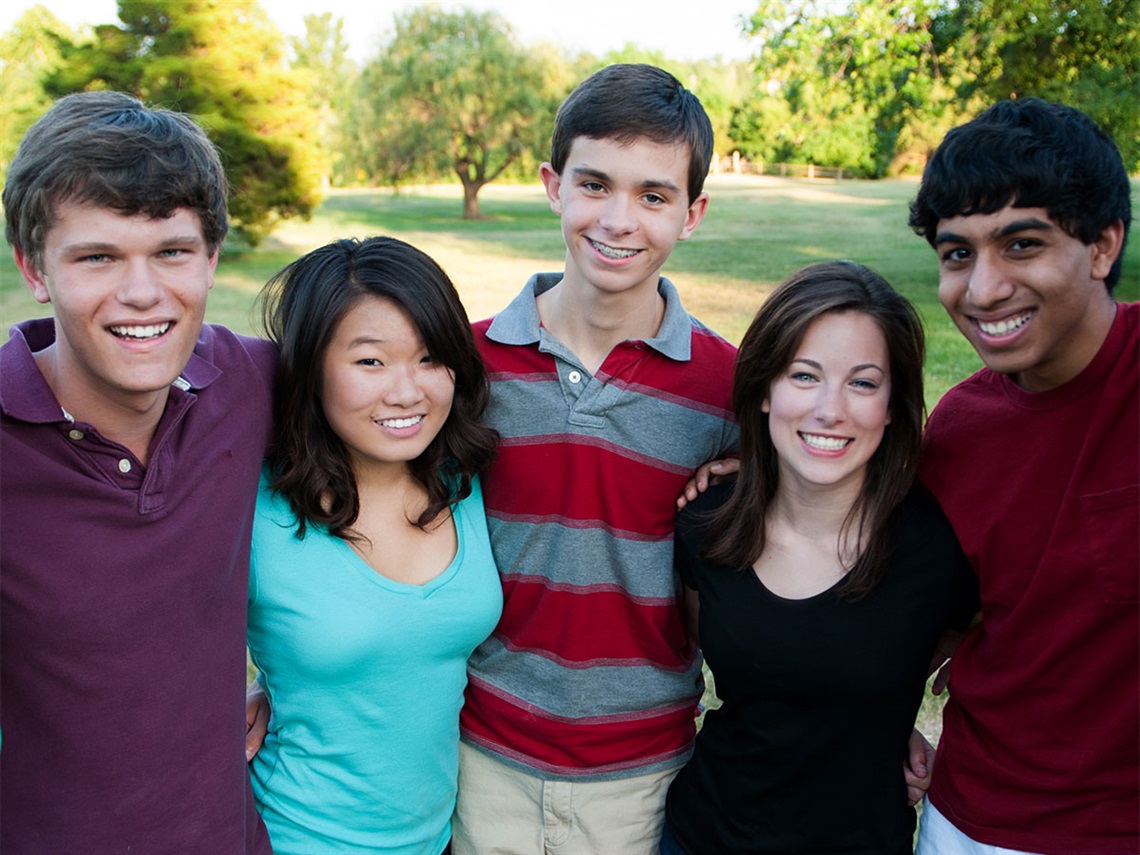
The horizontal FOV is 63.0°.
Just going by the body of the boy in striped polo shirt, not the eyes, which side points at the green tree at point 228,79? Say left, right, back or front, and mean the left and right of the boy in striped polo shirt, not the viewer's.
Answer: back

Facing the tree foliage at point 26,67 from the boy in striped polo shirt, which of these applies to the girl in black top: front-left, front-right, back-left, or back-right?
back-right

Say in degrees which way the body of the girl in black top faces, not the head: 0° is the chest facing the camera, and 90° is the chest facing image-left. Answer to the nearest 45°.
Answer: approximately 0°

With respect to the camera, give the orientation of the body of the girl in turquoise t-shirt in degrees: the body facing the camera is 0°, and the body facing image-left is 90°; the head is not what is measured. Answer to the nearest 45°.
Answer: approximately 315°

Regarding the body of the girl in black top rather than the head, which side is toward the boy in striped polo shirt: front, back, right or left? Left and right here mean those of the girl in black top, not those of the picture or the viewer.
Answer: right

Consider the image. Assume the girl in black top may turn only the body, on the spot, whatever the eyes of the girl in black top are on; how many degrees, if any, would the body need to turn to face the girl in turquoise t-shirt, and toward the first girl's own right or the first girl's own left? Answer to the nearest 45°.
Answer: approximately 90° to the first girl's own right

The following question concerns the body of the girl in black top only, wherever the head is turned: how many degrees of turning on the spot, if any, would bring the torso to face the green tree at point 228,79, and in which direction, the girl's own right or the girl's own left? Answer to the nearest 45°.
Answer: approximately 135° to the girl's own right

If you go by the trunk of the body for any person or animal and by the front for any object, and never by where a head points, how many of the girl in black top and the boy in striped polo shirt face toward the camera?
2

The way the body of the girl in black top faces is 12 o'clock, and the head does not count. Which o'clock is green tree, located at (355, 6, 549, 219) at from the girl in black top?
The green tree is roughly at 5 o'clock from the girl in black top.
